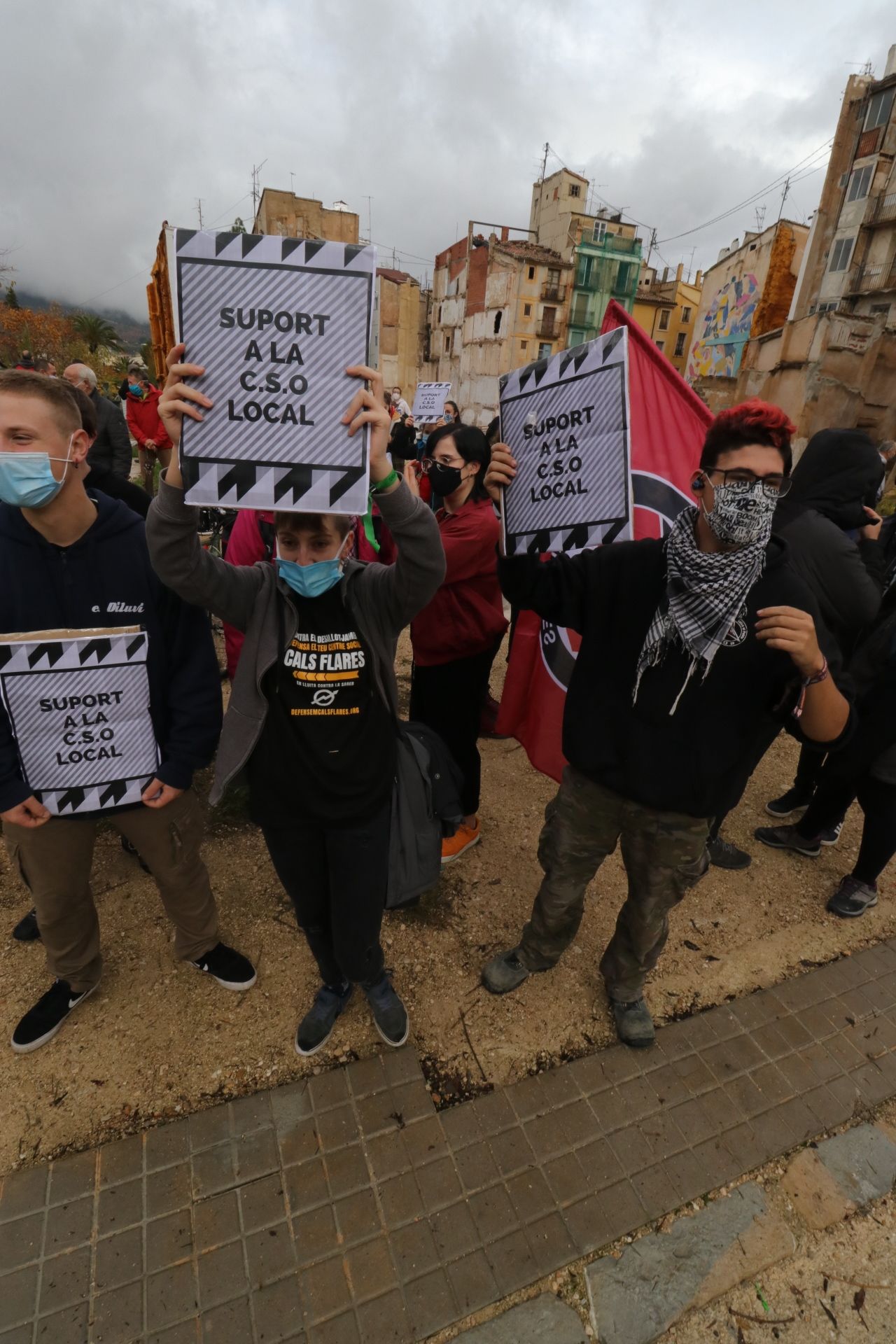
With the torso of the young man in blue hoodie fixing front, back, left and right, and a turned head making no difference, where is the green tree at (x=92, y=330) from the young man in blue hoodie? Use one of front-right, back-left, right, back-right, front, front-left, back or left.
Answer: back

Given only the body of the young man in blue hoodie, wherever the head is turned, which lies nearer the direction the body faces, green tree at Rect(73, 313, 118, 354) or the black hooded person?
the black hooded person

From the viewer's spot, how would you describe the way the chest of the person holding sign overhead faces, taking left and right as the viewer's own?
facing the viewer

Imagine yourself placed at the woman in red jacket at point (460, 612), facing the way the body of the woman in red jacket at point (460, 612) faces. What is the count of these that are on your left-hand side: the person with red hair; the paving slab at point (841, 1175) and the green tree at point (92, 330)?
2

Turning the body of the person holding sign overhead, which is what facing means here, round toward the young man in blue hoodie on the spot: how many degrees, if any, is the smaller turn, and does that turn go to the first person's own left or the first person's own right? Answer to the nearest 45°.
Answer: approximately 135° to the first person's own right

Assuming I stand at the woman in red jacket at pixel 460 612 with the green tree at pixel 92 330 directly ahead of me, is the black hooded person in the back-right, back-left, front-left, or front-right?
back-right
